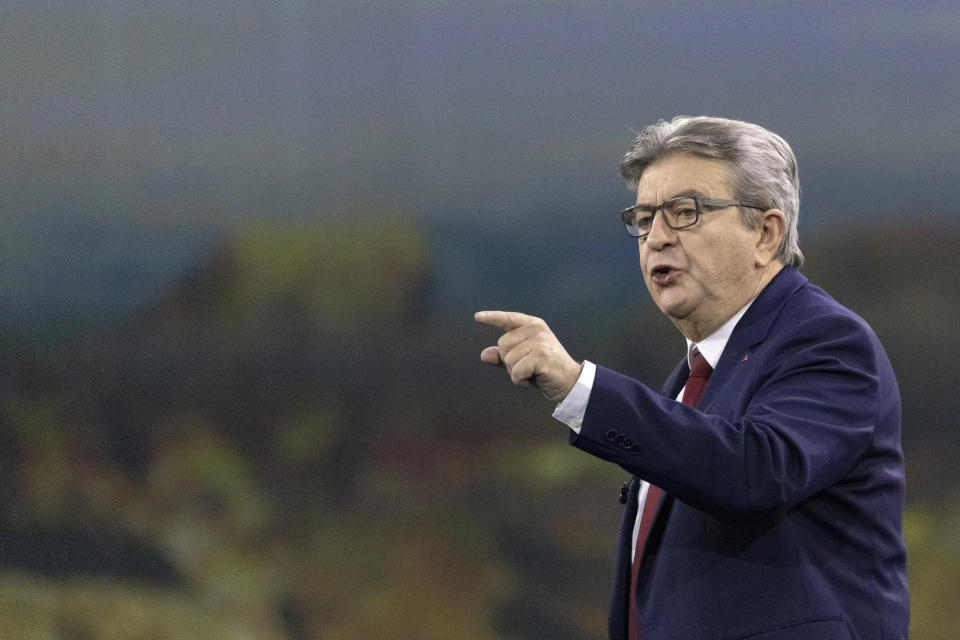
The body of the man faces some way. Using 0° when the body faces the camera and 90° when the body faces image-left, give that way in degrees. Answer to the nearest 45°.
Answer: approximately 45°
